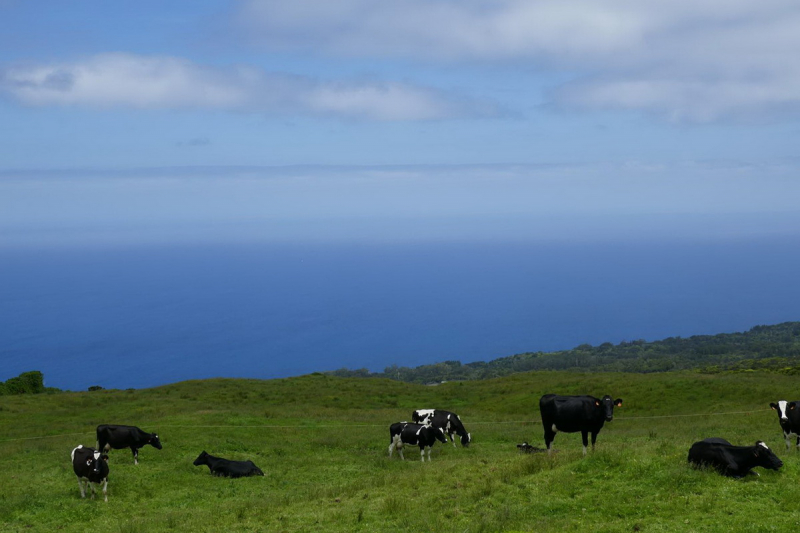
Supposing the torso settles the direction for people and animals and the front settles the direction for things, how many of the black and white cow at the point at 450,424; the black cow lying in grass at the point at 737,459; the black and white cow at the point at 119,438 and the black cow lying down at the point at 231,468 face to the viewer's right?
3

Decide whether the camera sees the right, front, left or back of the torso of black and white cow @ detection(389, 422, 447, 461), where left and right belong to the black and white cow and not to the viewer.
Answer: right

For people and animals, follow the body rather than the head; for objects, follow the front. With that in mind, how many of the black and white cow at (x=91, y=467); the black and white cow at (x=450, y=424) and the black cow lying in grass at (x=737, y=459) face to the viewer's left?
0

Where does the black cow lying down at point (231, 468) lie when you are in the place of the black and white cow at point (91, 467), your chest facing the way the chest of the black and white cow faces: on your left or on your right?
on your left

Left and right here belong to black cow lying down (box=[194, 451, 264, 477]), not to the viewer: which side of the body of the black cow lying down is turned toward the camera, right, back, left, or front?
left

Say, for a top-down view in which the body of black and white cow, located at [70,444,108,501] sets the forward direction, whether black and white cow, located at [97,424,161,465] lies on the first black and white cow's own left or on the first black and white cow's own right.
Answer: on the first black and white cow's own left

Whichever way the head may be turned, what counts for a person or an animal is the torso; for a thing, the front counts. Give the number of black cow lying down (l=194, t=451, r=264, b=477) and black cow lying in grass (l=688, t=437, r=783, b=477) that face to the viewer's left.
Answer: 1

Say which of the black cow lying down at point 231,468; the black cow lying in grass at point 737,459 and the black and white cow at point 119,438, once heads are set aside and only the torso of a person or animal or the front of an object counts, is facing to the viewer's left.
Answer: the black cow lying down

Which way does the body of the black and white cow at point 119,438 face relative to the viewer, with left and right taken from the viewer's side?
facing to the right of the viewer

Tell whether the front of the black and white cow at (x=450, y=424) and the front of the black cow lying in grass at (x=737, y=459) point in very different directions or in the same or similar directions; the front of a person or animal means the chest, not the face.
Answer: same or similar directions

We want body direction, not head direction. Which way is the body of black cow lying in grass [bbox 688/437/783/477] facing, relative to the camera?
to the viewer's right

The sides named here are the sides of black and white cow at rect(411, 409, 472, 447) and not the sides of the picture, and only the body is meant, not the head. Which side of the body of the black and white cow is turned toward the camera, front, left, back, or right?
right

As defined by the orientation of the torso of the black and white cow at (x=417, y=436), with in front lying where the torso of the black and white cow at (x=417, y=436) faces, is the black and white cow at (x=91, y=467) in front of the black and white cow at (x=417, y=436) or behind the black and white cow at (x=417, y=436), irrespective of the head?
behind
